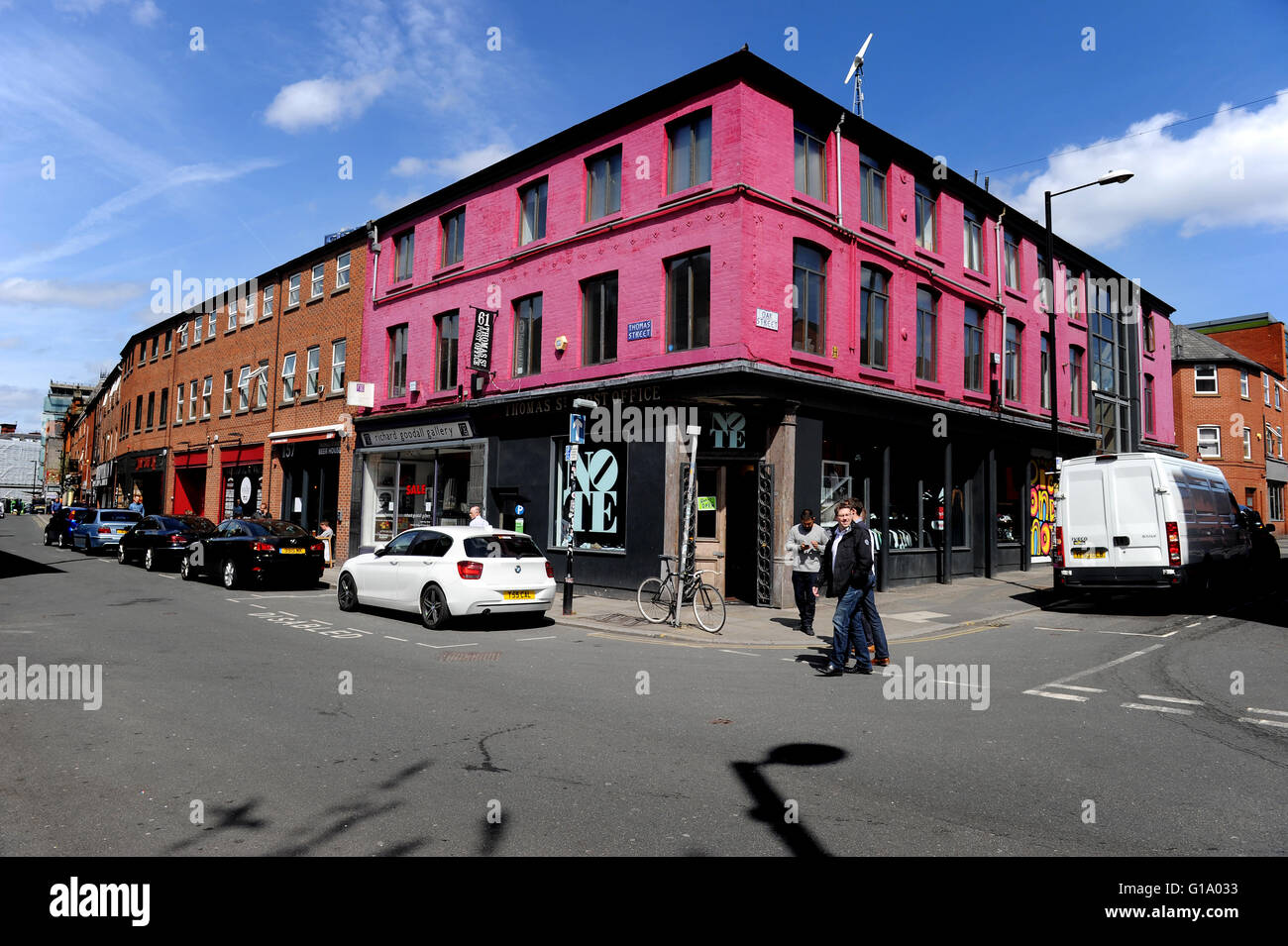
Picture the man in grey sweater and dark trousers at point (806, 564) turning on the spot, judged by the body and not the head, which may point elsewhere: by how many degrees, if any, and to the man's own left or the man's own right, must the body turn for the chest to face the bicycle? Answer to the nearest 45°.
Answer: approximately 90° to the man's own right

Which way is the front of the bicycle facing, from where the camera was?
facing the viewer and to the right of the viewer

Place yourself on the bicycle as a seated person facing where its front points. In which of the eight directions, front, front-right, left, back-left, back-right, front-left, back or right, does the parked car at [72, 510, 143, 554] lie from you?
back

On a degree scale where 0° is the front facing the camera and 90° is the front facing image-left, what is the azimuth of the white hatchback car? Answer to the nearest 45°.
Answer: approximately 135°

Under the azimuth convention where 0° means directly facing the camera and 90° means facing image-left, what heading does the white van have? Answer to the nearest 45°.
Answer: approximately 225°

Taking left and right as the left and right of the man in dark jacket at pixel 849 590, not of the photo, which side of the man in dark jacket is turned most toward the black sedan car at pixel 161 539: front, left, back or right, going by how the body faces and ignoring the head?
right

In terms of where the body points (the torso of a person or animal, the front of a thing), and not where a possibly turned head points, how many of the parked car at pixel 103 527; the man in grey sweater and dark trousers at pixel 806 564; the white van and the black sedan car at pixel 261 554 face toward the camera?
1

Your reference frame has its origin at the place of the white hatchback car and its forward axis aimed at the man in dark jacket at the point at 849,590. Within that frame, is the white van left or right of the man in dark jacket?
left

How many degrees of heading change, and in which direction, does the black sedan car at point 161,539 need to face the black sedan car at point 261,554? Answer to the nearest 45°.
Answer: approximately 135° to its left

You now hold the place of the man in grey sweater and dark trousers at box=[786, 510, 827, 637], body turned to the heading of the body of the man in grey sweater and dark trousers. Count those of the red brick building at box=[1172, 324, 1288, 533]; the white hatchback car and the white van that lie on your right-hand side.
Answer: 1

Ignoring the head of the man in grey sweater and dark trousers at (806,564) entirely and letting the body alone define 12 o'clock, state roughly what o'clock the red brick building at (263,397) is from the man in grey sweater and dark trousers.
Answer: The red brick building is roughly at 4 o'clock from the man in grey sweater and dark trousers.

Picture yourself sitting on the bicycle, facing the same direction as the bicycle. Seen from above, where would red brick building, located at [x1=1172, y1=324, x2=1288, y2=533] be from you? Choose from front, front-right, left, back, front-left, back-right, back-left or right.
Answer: left
